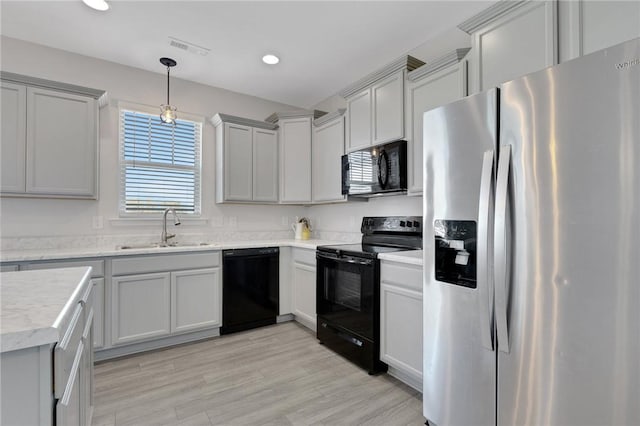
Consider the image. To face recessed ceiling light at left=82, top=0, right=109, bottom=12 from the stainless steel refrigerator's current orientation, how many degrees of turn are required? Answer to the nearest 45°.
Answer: approximately 45° to its right

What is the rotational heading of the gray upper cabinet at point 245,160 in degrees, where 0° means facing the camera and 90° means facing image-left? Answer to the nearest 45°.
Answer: approximately 315°

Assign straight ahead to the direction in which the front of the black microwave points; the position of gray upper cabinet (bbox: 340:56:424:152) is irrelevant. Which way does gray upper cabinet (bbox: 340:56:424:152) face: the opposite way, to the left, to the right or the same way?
the same way

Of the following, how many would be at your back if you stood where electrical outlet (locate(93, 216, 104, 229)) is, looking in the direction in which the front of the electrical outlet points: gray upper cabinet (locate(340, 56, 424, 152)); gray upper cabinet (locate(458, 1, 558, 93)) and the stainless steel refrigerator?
0

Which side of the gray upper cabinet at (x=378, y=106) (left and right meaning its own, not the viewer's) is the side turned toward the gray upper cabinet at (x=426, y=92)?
left

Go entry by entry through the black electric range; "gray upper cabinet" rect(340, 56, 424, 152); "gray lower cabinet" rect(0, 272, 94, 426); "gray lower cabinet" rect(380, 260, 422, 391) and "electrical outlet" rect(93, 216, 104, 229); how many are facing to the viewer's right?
1

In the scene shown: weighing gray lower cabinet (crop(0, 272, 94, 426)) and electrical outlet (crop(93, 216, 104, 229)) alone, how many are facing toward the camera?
1

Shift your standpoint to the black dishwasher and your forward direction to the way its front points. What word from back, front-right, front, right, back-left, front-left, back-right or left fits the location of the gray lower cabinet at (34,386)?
front-right

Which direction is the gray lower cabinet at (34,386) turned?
to the viewer's right

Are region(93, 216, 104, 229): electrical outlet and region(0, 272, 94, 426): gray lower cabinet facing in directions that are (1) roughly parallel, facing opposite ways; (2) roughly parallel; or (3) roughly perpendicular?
roughly perpendicular

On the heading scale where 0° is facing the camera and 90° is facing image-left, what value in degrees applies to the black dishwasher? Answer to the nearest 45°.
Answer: approximately 315°

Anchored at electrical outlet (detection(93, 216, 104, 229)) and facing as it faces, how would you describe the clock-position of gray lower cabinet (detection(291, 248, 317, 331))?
The gray lower cabinet is roughly at 10 o'clock from the electrical outlet.

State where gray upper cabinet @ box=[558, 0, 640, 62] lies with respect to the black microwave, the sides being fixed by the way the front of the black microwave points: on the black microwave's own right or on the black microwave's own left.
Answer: on the black microwave's own left

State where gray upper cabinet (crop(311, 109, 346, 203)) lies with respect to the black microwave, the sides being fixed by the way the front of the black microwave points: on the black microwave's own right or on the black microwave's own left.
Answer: on the black microwave's own right
